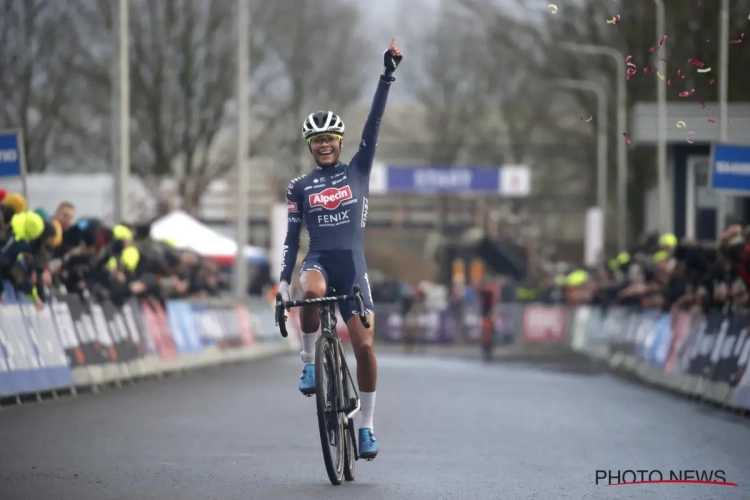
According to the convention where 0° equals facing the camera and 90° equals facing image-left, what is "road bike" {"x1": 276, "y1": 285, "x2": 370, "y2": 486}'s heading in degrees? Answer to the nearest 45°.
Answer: approximately 0°

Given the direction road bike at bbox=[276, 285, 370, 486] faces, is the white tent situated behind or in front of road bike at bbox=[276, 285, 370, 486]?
behind

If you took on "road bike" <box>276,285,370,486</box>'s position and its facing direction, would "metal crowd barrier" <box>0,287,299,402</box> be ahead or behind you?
behind

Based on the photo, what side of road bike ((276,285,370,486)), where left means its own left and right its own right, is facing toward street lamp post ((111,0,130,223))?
back

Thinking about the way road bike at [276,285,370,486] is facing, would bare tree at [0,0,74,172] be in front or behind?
behind
